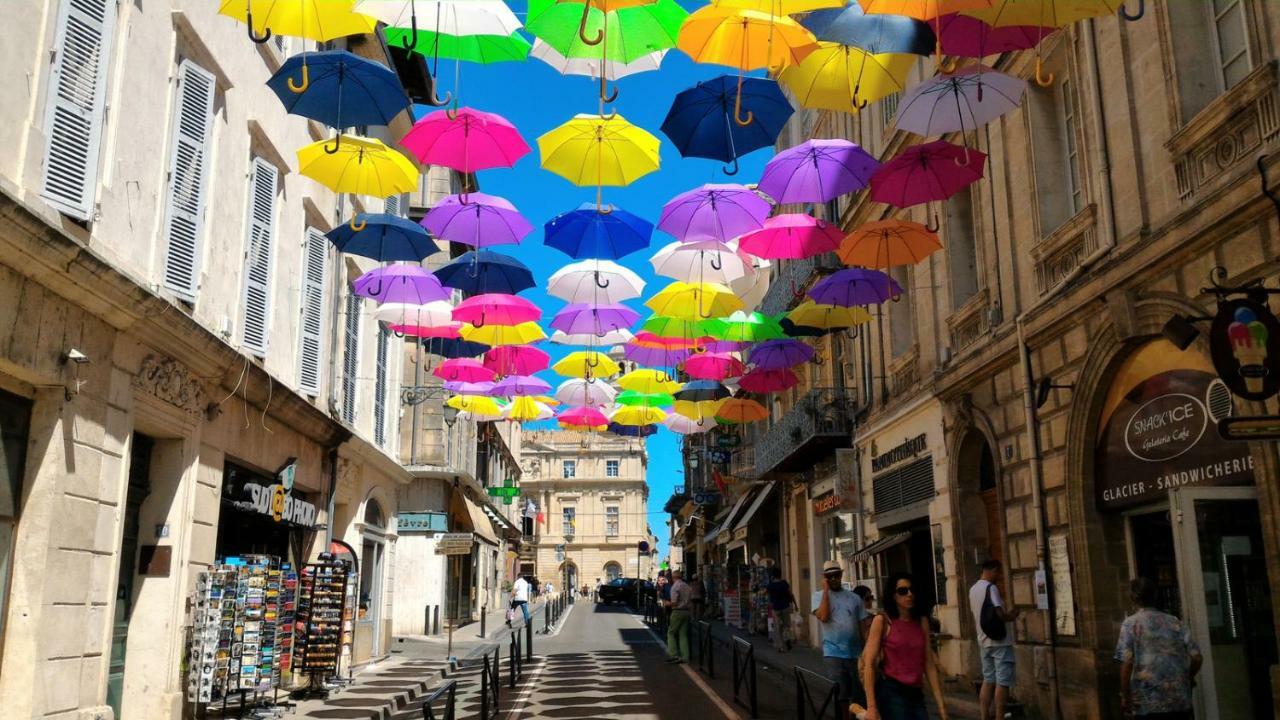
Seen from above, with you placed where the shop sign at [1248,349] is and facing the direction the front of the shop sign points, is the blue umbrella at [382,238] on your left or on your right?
on your right

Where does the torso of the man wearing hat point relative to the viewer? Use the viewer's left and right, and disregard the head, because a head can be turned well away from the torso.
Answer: facing the viewer

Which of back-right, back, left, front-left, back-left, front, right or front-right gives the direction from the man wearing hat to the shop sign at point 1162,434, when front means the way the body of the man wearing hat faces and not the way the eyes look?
left

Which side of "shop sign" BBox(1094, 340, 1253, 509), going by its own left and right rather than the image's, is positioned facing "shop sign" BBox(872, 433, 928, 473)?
right

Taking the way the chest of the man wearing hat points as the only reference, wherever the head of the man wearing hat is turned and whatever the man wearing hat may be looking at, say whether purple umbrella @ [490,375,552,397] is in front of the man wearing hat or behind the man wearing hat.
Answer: behind

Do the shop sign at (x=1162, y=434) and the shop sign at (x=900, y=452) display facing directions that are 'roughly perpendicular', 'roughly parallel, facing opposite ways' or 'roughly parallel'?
roughly parallel

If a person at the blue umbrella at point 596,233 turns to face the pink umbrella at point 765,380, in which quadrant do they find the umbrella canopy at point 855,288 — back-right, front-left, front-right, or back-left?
front-right

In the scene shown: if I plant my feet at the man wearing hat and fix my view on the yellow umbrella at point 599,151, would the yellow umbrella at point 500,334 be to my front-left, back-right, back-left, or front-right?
front-right

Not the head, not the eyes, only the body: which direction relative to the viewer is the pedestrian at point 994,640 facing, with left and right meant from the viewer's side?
facing away from the viewer and to the right of the viewer

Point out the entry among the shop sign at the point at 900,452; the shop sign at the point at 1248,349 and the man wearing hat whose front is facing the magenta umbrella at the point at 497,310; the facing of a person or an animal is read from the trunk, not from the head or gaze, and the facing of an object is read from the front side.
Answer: the shop sign at the point at 900,452

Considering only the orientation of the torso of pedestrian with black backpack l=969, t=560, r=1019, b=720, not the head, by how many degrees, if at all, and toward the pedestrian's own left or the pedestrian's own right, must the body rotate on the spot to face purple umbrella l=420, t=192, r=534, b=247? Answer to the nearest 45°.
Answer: approximately 135° to the pedestrian's own left

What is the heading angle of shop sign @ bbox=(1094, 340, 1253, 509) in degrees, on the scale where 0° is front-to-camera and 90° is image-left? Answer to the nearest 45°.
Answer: approximately 45°

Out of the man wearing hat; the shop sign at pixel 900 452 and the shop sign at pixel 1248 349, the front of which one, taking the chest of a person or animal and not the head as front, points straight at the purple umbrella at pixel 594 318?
the shop sign at pixel 900 452

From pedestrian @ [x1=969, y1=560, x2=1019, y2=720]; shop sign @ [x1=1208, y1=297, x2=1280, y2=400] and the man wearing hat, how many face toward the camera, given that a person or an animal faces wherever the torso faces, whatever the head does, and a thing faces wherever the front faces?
2

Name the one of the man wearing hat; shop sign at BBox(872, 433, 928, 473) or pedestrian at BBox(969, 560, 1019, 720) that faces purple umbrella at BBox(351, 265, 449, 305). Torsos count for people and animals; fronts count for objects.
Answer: the shop sign

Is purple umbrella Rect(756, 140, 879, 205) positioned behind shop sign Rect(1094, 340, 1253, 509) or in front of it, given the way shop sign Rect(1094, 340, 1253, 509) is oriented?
in front

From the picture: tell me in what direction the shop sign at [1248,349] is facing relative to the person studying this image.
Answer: facing the viewer

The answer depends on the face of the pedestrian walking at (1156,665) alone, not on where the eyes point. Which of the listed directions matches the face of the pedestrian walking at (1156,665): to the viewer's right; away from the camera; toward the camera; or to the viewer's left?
away from the camera

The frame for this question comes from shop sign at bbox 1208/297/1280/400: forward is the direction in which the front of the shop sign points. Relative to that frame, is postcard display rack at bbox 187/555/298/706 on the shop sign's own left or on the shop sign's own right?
on the shop sign's own right
